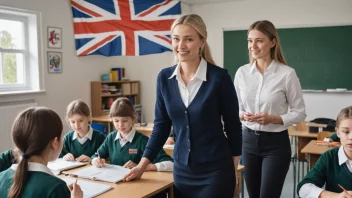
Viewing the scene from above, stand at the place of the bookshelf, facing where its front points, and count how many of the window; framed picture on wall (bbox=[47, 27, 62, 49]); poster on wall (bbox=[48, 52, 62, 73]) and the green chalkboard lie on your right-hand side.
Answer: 3

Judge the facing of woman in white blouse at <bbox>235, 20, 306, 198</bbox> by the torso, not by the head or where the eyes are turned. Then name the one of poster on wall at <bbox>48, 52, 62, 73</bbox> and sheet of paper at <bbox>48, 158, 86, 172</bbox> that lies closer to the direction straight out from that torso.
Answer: the sheet of paper

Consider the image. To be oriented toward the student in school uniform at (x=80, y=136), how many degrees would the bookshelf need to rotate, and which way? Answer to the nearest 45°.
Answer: approximately 45° to its right

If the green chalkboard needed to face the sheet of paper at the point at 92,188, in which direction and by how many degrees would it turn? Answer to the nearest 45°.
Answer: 0° — it already faces it

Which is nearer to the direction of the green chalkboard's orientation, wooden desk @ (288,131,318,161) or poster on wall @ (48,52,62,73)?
the wooden desk

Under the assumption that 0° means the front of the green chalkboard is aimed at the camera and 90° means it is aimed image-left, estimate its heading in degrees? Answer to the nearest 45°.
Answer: approximately 0°

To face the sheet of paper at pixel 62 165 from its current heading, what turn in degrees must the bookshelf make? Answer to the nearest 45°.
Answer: approximately 45° to its right

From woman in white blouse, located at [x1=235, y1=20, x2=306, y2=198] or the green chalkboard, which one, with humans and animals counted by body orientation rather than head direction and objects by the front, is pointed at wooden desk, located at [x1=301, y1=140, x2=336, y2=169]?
the green chalkboard

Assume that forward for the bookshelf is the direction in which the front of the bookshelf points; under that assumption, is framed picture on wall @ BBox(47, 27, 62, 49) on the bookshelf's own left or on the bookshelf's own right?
on the bookshelf's own right
